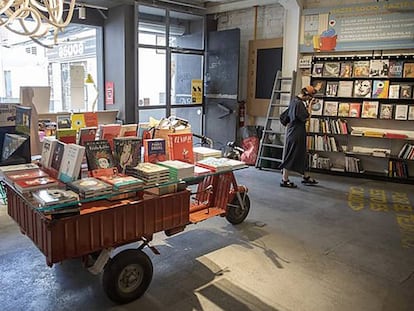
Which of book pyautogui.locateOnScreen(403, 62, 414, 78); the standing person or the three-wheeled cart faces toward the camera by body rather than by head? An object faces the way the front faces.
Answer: the book

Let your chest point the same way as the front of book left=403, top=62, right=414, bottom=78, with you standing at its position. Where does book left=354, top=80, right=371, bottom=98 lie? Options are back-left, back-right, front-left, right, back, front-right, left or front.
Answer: right

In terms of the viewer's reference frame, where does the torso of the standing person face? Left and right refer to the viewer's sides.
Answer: facing to the right of the viewer

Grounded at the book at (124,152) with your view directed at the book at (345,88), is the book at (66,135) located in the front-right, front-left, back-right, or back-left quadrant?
back-left

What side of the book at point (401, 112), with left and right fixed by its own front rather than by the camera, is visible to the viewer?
front

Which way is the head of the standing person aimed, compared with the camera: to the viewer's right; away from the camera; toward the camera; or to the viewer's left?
to the viewer's right

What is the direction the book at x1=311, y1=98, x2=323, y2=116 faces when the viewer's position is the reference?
facing the viewer

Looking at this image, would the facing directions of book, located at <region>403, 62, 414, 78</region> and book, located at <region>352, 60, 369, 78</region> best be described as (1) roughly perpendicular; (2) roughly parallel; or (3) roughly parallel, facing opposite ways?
roughly parallel

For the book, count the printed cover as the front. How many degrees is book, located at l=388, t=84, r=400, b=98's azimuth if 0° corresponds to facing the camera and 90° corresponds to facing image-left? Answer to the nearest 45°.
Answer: approximately 0°

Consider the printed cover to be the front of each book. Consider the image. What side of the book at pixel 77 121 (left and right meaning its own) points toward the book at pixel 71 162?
front

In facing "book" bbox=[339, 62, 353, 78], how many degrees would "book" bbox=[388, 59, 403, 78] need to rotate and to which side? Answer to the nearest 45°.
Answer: approximately 90° to its right

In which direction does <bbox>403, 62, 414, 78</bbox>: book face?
toward the camera

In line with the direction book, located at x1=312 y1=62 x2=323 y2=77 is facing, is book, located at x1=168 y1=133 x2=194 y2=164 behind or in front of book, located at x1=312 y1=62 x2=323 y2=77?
in front

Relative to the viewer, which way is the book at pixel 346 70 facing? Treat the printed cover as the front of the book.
toward the camera
